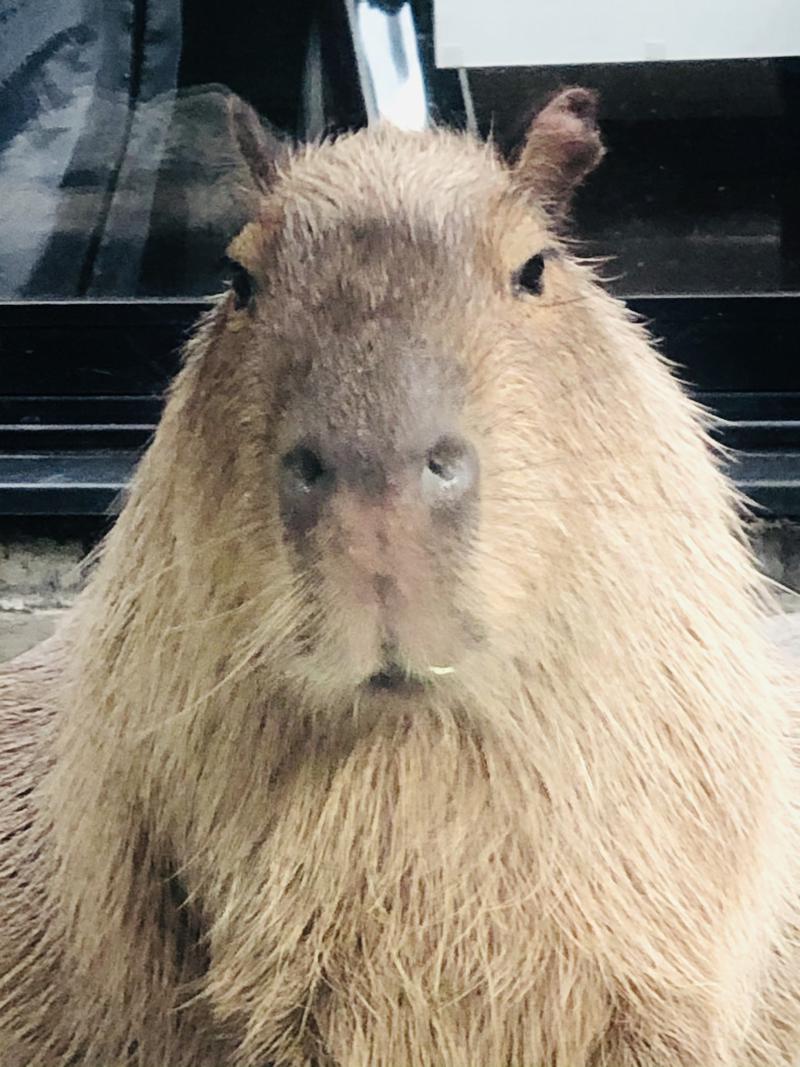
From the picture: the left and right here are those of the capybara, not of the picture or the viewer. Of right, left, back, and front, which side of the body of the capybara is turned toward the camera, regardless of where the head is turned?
front

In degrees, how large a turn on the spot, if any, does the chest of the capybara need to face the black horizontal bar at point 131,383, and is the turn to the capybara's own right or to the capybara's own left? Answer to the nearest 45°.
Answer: approximately 135° to the capybara's own right
